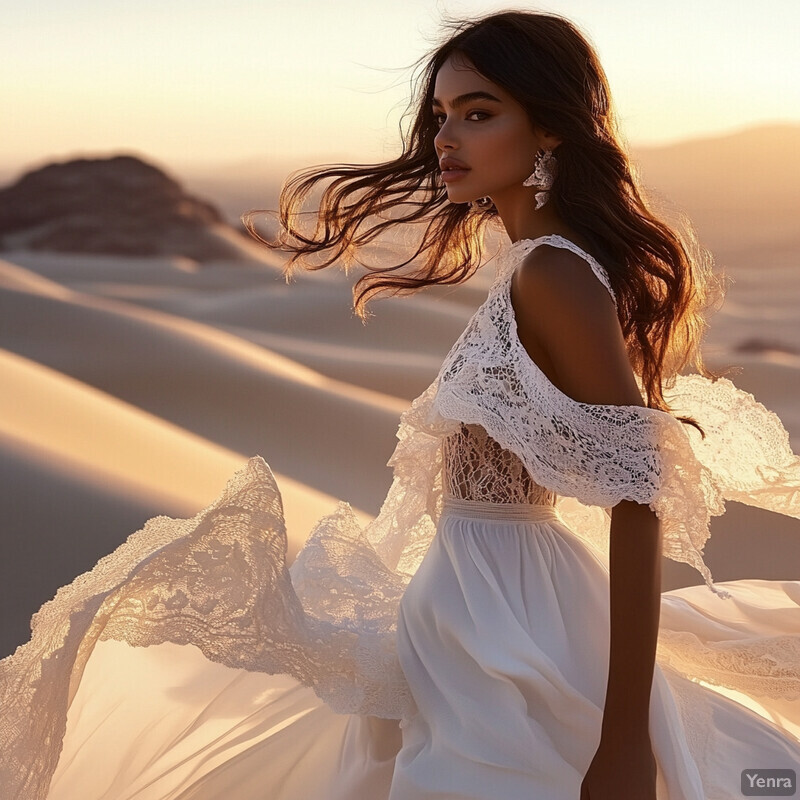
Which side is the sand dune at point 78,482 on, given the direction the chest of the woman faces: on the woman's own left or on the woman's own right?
on the woman's own right

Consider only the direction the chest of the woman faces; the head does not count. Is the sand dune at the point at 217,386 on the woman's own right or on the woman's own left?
on the woman's own right

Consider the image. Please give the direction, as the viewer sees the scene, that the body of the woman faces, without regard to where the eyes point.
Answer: to the viewer's left

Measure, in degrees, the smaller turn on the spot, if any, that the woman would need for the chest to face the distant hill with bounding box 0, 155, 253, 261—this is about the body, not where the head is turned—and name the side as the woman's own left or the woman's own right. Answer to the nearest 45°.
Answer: approximately 90° to the woman's own right
